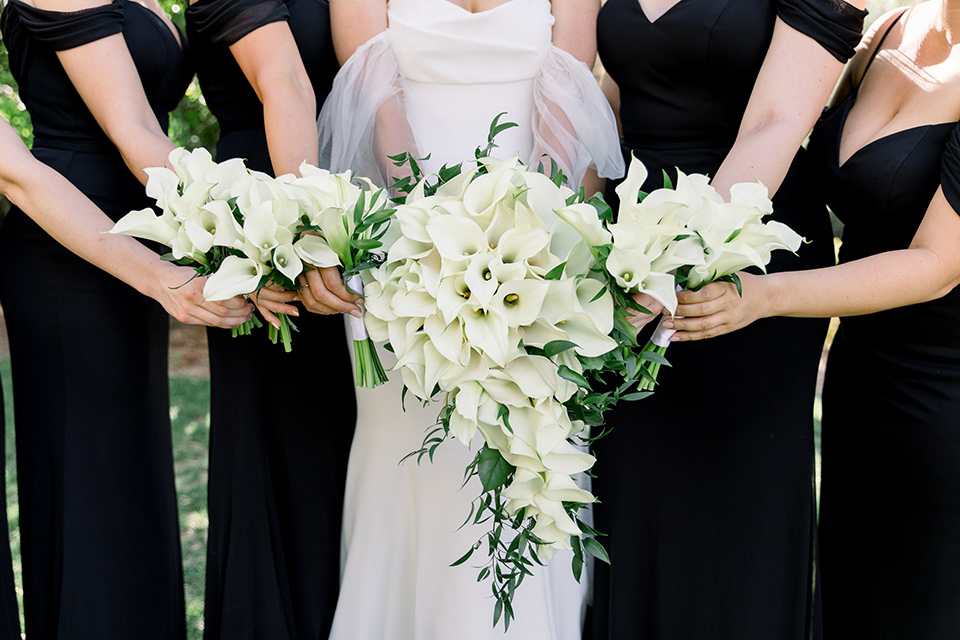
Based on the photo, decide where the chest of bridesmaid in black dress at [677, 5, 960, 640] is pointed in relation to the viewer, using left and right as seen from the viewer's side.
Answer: facing the viewer and to the left of the viewer

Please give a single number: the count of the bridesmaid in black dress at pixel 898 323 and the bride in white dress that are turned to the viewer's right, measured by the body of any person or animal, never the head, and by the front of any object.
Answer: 0

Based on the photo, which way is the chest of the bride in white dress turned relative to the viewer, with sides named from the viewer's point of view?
facing the viewer

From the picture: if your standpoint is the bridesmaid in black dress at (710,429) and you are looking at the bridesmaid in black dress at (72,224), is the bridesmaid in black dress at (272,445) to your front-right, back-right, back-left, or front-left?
front-right

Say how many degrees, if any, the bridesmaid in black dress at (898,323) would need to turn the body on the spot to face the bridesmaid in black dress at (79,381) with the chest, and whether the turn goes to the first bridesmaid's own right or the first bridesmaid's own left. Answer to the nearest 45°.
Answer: approximately 45° to the first bridesmaid's own right
